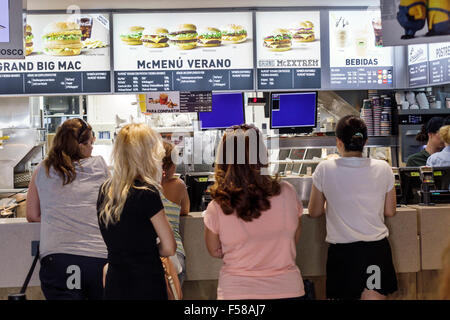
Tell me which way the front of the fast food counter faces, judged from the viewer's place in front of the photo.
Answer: facing the viewer

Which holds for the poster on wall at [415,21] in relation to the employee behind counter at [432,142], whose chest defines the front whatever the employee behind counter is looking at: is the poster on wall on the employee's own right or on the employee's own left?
on the employee's own right

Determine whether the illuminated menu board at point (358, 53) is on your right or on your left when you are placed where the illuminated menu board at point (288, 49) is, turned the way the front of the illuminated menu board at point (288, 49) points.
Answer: on your left

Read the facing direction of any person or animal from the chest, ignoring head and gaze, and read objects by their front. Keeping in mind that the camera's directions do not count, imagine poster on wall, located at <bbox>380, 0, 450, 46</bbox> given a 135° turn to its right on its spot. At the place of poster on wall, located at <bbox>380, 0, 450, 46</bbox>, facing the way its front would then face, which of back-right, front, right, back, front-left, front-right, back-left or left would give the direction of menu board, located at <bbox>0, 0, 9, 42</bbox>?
front-left

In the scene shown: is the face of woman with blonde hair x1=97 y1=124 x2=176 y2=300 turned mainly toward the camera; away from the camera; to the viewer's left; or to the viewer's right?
away from the camera

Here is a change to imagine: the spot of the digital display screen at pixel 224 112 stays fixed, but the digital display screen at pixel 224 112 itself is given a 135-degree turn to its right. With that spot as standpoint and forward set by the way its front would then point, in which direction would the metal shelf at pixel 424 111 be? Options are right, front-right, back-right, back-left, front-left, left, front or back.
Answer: back-right

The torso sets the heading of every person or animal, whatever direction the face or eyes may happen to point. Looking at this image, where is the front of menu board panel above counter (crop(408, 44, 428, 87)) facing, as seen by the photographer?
facing the viewer and to the left of the viewer

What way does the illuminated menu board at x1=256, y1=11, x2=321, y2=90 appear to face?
toward the camera

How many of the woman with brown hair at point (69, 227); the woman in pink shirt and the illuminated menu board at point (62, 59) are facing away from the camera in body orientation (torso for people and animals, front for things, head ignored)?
2

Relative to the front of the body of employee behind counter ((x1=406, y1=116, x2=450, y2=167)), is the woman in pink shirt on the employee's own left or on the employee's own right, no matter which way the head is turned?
on the employee's own right

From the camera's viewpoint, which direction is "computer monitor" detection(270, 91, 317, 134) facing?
toward the camera

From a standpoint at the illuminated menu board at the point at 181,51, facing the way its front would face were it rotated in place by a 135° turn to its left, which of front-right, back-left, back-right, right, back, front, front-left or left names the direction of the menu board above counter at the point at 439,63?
front-right

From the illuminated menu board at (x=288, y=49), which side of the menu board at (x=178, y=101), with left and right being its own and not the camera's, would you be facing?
left

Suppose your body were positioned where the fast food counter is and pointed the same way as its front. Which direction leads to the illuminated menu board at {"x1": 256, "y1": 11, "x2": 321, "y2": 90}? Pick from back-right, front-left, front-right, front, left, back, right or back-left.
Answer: back

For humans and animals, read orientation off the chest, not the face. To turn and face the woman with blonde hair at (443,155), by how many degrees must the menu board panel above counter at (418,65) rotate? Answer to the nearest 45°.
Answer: approximately 45° to its left

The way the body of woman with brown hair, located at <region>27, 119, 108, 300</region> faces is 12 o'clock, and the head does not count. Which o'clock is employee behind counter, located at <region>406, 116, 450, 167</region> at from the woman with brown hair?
The employee behind counter is roughly at 2 o'clock from the woman with brown hair.

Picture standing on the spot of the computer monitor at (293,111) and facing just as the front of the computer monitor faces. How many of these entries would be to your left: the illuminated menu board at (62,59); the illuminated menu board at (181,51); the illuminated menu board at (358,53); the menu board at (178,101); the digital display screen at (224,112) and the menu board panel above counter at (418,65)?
2
